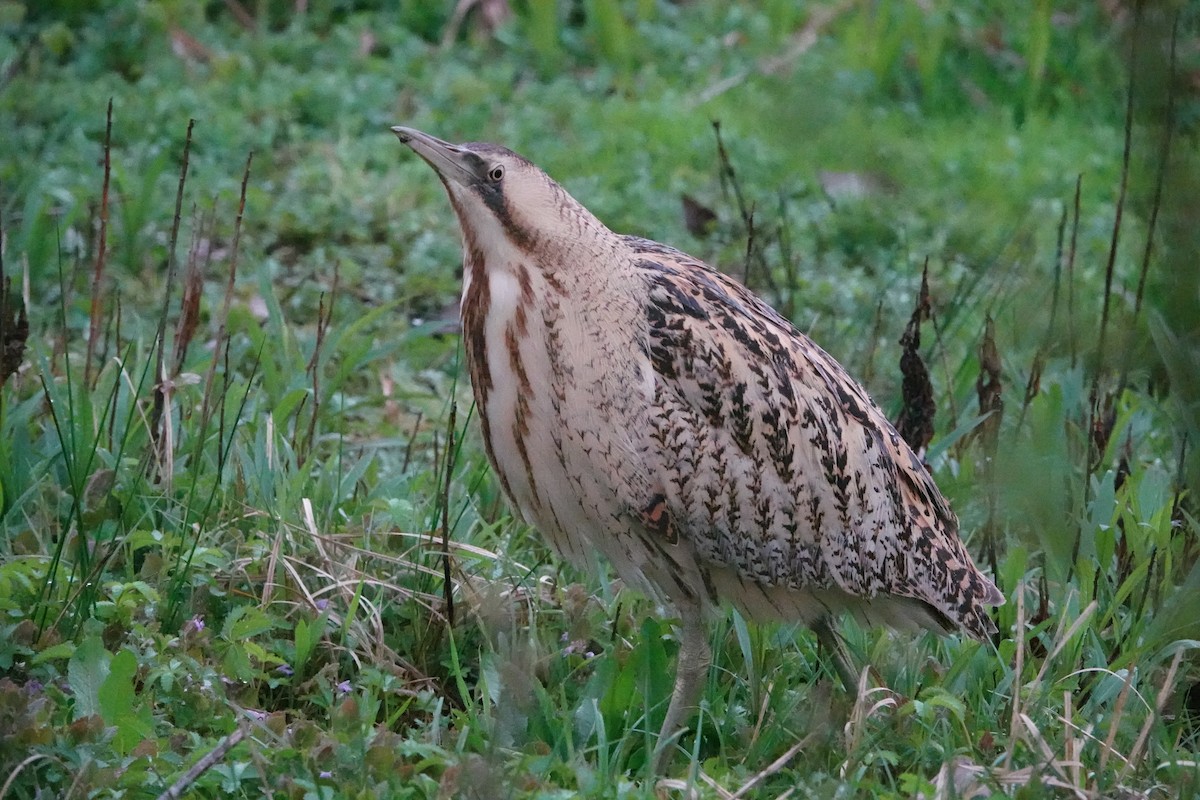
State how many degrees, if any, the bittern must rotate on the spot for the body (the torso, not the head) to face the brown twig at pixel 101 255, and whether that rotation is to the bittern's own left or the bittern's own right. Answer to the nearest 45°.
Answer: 0° — it already faces it

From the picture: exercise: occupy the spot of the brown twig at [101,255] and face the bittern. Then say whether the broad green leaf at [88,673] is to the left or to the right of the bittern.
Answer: right

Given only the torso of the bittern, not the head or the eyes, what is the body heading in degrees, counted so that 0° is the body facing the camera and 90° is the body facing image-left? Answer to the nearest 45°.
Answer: approximately 90°

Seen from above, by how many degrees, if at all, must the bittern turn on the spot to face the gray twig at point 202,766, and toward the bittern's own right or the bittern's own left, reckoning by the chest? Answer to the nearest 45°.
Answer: approximately 45° to the bittern's own left

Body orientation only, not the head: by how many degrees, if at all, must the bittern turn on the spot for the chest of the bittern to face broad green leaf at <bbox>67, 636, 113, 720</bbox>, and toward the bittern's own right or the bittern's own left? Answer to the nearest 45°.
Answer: approximately 45° to the bittern's own right
